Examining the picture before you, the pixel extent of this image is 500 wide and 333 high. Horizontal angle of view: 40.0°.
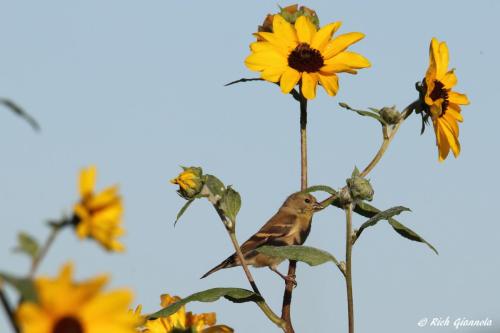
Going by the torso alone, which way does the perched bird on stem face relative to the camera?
to the viewer's right

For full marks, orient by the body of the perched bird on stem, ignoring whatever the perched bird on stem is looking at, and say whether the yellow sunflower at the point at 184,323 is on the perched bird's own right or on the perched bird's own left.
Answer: on the perched bird's own right

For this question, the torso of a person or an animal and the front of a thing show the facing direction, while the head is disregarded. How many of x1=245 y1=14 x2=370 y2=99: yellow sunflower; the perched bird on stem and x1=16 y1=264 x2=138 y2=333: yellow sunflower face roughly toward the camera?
2

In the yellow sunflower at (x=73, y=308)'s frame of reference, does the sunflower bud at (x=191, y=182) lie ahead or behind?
behind

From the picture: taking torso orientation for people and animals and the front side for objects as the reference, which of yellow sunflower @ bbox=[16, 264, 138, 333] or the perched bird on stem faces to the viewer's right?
the perched bird on stem

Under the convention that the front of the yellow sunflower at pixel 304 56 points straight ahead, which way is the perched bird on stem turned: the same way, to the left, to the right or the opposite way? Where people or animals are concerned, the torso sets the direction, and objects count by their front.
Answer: to the left

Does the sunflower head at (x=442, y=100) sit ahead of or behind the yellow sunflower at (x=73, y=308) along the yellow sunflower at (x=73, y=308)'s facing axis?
behind

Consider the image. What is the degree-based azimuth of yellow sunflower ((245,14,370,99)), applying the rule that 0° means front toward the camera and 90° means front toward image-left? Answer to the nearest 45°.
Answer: approximately 0°

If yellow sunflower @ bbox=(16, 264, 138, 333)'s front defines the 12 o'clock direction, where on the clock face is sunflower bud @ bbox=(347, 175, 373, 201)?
The sunflower bud is roughly at 7 o'clock from the yellow sunflower.
